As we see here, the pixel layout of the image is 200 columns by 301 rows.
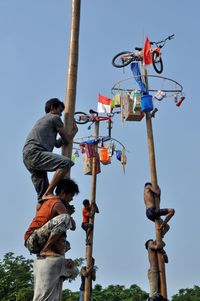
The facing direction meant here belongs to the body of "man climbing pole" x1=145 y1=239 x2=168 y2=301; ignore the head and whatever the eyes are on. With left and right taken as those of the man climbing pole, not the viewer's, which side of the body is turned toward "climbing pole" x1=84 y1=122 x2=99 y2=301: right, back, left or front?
left

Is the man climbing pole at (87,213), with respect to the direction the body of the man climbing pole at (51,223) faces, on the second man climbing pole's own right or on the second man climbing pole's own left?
on the second man climbing pole's own left

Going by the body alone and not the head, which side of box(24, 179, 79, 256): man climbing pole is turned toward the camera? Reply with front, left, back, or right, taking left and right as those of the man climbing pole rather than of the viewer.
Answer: right
